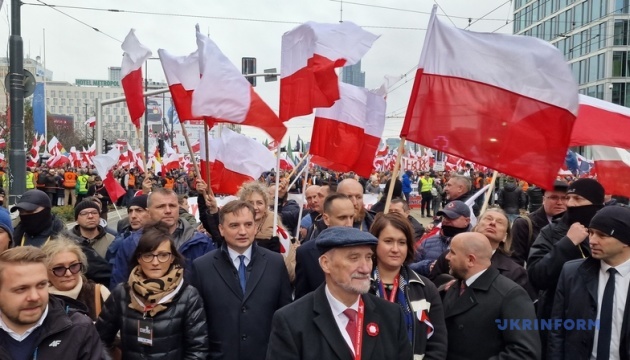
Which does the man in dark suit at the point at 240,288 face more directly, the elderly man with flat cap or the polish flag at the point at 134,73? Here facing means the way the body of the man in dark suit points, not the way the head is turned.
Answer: the elderly man with flat cap

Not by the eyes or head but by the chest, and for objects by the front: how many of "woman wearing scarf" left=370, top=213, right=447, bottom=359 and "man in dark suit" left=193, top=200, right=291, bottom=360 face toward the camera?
2

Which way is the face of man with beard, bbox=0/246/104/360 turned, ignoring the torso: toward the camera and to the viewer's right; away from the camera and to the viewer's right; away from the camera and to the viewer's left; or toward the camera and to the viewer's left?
toward the camera and to the viewer's right

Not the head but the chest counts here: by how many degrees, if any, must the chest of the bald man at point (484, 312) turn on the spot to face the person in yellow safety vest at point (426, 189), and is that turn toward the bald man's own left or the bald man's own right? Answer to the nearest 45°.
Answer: approximately 135° to the bald man's own right

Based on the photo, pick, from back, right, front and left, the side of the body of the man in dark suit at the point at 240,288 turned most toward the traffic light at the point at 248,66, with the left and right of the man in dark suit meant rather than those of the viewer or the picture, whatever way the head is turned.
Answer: back

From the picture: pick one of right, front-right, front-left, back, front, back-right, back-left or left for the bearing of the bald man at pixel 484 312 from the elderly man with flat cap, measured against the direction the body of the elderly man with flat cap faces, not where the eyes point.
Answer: left

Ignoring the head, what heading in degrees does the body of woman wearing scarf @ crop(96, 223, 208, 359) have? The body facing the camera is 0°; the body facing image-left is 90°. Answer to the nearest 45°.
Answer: approximately 0°

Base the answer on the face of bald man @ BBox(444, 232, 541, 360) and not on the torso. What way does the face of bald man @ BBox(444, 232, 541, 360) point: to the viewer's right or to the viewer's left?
to the viewer's left

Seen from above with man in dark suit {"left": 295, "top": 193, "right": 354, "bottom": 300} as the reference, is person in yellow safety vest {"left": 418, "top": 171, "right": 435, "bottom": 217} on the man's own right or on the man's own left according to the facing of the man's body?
on the man's own left

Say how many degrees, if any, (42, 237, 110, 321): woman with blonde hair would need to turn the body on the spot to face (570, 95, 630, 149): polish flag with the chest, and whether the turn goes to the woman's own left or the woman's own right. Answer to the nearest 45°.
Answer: approximately 90° to the woman's own left
